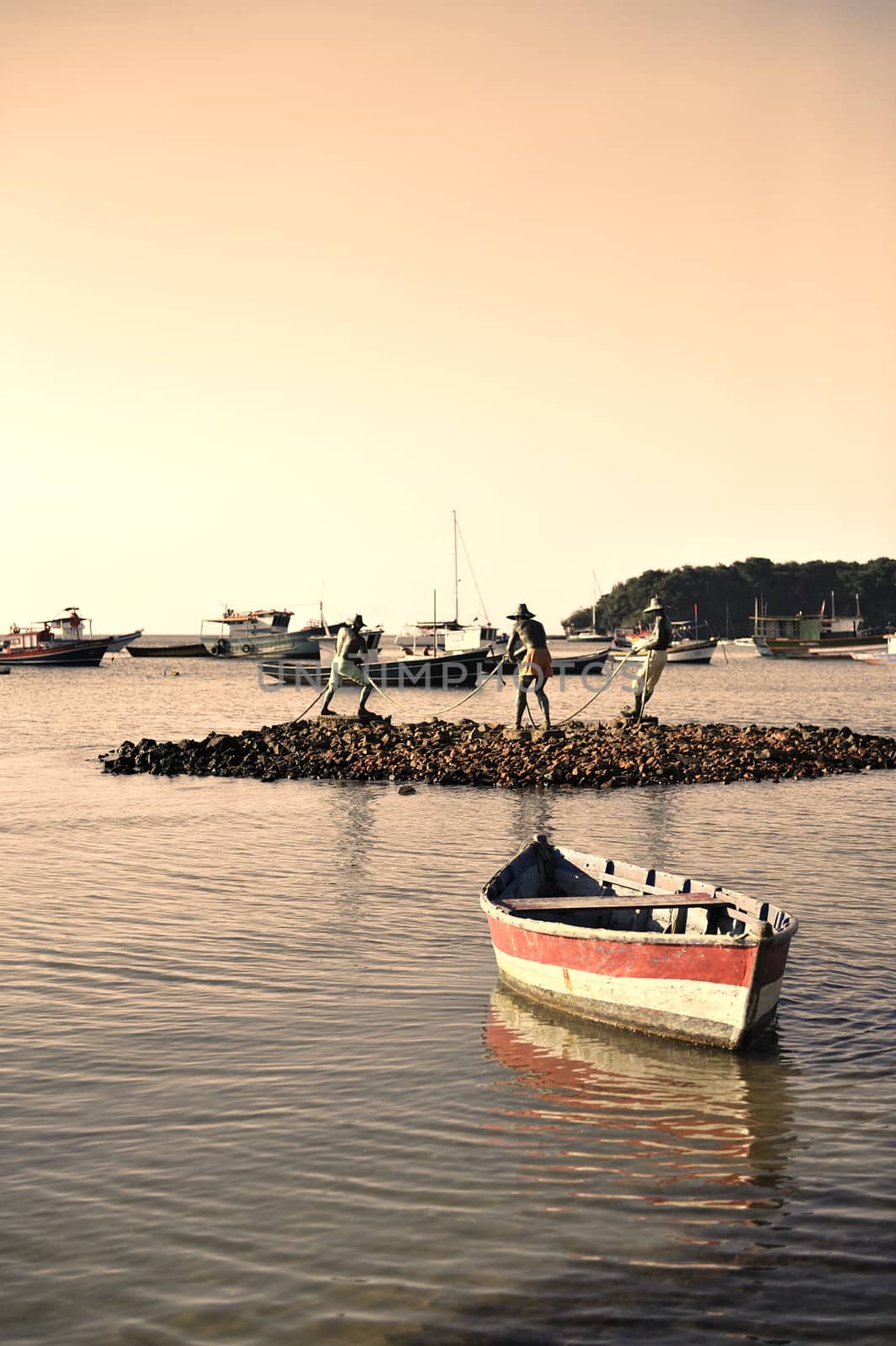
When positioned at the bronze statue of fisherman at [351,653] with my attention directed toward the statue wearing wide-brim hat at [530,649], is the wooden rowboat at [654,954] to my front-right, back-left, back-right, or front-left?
front-right

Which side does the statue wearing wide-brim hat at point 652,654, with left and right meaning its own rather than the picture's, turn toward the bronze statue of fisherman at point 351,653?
front

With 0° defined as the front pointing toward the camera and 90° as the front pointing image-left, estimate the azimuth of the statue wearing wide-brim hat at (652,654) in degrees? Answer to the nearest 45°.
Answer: approximately 90°

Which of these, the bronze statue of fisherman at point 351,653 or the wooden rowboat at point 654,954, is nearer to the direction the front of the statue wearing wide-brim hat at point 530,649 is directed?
the bronze statue of fisherman

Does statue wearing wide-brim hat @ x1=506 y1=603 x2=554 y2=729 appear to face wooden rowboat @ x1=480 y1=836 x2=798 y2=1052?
no

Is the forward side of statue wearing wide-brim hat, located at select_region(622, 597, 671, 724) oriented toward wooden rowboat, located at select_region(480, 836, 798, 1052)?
no

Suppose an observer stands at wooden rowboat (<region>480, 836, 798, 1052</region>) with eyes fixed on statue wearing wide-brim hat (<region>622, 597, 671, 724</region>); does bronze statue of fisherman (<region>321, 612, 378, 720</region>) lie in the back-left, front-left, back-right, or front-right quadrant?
front-left

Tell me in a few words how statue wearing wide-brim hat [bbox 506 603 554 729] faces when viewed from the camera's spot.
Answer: facing away from the viewer and to the left of the viewer
